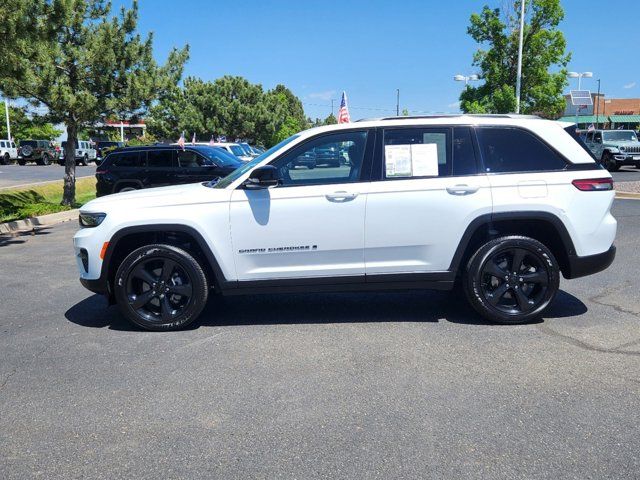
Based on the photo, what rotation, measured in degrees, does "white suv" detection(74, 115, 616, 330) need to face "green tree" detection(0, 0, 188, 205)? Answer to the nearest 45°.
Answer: approximately 45° to its right

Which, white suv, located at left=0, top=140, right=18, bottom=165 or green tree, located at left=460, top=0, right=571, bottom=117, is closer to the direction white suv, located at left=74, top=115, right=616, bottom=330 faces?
the white suv

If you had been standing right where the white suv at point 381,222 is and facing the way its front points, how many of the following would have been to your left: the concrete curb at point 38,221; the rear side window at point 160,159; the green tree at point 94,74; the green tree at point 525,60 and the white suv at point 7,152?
0

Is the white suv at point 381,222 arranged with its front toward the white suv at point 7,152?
no

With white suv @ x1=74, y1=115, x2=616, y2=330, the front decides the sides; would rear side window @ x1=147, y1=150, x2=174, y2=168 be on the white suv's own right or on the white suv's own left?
on the white suv's own right

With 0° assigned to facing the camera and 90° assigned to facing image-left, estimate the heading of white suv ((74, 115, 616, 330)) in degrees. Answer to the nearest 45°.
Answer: approximately 90°

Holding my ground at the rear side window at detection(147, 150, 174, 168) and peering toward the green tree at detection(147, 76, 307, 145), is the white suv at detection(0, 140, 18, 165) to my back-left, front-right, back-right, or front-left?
front-left

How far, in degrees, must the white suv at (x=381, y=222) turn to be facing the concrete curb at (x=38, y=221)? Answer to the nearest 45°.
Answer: approximately 45° to its right

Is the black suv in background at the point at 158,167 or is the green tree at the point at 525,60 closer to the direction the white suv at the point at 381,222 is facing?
the black suv in background

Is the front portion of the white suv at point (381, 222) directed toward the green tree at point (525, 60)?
no

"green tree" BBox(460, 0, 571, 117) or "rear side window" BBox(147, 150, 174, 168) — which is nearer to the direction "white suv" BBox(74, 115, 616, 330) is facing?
the rear side window

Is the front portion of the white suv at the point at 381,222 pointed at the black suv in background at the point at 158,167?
no
